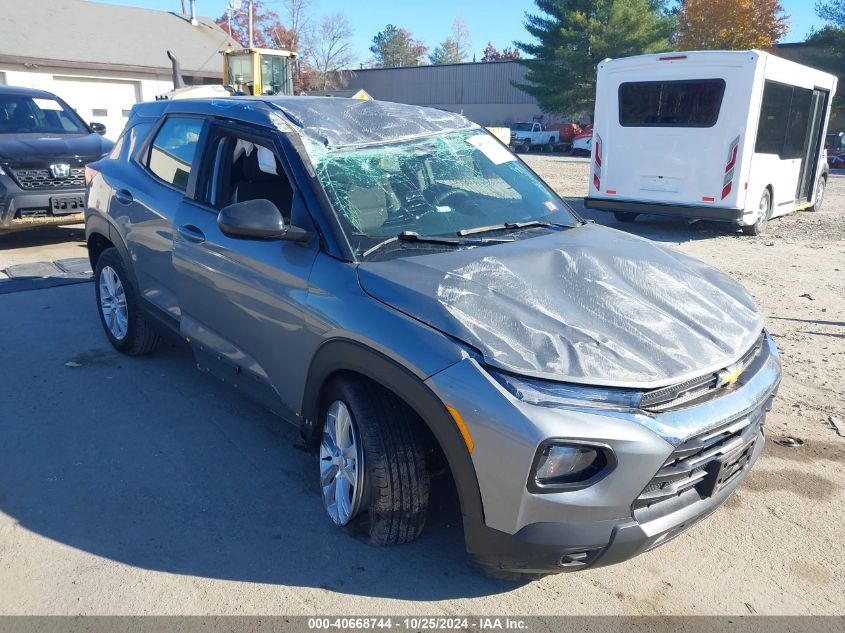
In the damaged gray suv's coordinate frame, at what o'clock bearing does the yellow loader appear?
The yellow loader is roughly at 7 o'clock from the damaged gray suv.

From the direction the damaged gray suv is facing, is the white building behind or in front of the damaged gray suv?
behind

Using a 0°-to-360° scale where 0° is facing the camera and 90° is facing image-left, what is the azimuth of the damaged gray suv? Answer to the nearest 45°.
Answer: approximately 315°

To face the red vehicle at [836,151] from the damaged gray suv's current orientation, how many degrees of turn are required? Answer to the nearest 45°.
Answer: approximately 90° to its left

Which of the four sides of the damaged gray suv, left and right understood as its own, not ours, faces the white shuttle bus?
left

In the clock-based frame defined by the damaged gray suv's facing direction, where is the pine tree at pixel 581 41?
The pine tree is roughly at 8 o'clock from the damaged gray suv.
